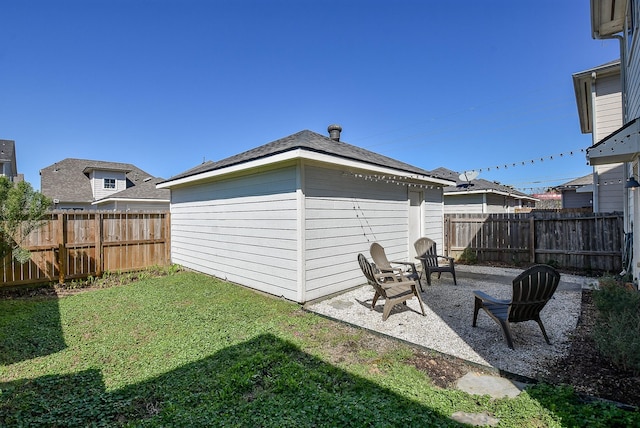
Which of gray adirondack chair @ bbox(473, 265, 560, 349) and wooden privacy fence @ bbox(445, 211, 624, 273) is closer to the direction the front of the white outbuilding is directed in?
the gray adirondack chair

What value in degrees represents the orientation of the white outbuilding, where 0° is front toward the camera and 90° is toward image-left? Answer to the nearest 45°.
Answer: approximately 315°

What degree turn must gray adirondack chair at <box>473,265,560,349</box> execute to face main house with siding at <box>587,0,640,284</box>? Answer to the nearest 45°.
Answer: approximately 90° to its right

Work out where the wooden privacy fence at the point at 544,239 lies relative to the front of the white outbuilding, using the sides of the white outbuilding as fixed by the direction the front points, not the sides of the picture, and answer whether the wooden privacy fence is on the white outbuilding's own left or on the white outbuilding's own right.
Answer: on the white outbuilding's own left

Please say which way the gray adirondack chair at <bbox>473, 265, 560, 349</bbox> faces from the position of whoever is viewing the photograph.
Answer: facing away from the viewer and to the left of the viewer

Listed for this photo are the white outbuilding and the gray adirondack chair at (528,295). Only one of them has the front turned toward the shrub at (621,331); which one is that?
the white outbuilding

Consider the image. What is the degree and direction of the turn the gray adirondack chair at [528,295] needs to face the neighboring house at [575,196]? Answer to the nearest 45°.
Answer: approximately 45° to its right

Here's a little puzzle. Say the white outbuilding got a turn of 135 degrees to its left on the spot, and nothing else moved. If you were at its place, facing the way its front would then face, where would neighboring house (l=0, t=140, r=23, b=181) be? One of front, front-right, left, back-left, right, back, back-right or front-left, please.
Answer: front-left

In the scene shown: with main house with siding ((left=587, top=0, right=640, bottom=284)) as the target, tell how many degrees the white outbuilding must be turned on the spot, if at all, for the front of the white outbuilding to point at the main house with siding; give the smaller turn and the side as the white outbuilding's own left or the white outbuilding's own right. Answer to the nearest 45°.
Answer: approximately 45° to the white outbuilding's own left
